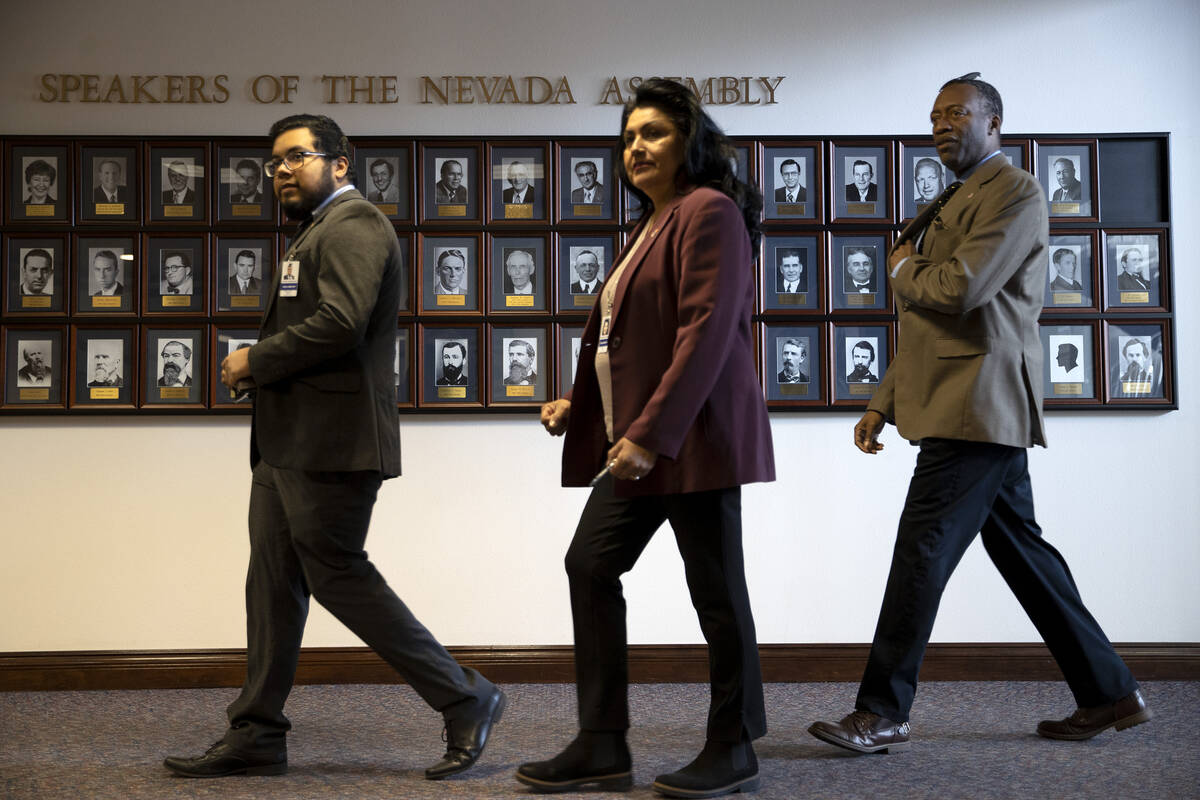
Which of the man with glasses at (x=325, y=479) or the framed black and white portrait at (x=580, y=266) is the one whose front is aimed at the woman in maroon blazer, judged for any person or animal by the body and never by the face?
the framed black and white portrait

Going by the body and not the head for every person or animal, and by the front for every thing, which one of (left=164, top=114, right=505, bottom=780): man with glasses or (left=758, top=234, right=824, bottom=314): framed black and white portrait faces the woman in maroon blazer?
the framed black and white portrait

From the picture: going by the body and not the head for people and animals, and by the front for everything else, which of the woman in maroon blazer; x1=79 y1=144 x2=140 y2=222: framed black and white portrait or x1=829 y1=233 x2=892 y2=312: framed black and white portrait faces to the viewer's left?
the woman in maroon blazer

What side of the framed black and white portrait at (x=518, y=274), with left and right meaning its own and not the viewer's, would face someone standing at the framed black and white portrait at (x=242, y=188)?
right

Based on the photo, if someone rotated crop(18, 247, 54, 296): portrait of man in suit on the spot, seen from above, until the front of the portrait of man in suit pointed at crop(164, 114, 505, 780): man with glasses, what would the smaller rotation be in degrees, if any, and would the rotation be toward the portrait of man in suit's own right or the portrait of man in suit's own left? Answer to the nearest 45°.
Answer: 0° — it already faces them

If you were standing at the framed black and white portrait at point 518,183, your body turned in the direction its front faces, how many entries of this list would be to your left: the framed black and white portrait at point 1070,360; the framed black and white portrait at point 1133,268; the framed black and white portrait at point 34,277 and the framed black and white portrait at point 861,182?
3

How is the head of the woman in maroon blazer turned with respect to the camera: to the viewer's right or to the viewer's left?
to the viewer's left

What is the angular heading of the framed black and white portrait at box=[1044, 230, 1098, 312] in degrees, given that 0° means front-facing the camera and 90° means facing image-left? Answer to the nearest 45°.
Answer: approximately 0°

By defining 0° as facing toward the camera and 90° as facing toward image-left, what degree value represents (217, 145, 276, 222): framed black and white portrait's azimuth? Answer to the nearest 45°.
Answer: approximately 0°

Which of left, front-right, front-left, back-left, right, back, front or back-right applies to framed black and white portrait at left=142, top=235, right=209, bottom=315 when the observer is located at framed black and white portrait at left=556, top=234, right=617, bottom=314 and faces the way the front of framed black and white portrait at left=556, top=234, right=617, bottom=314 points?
right
